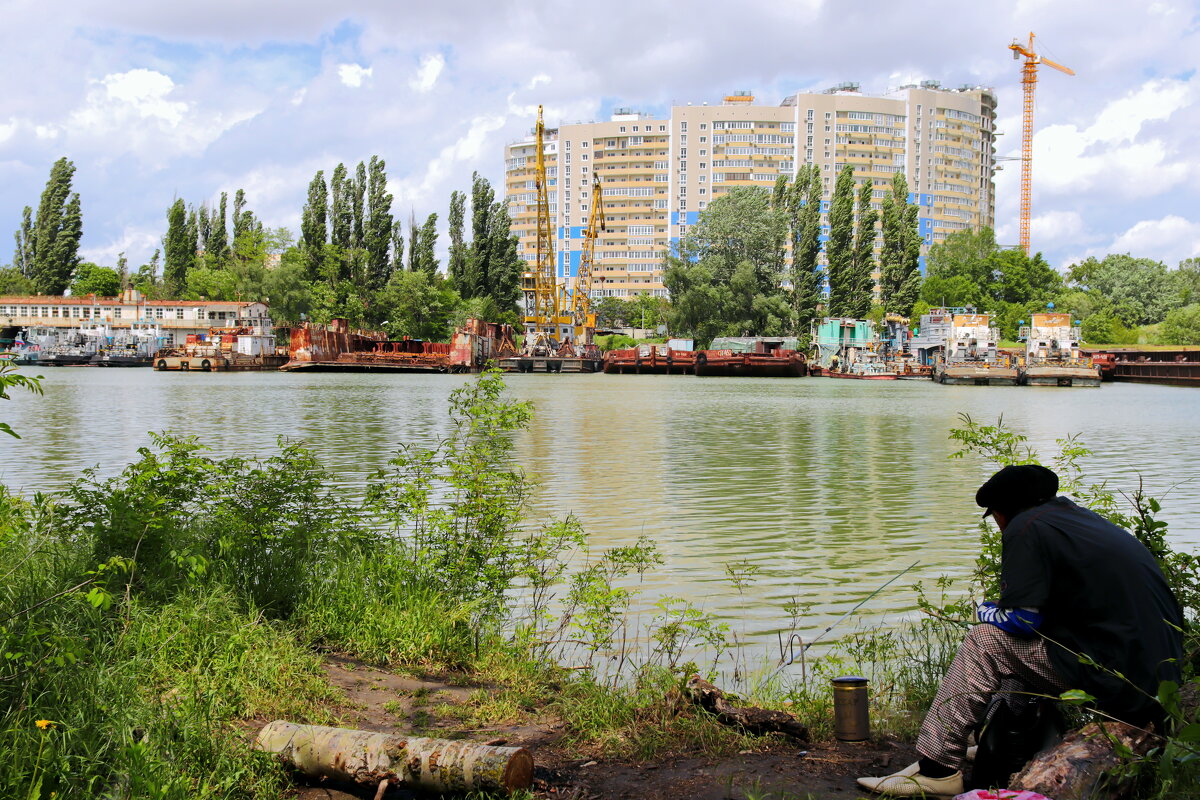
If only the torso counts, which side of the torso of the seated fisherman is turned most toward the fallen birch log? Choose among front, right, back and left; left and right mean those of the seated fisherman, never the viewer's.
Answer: front

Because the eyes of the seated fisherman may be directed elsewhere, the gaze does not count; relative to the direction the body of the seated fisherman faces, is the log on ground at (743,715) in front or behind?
in front

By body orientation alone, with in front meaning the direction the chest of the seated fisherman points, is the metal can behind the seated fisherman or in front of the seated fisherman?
in front

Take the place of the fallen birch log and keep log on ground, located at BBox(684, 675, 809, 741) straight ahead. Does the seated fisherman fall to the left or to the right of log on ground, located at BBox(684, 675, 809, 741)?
right

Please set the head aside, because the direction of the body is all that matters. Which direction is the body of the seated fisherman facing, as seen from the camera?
to the viewer's left
